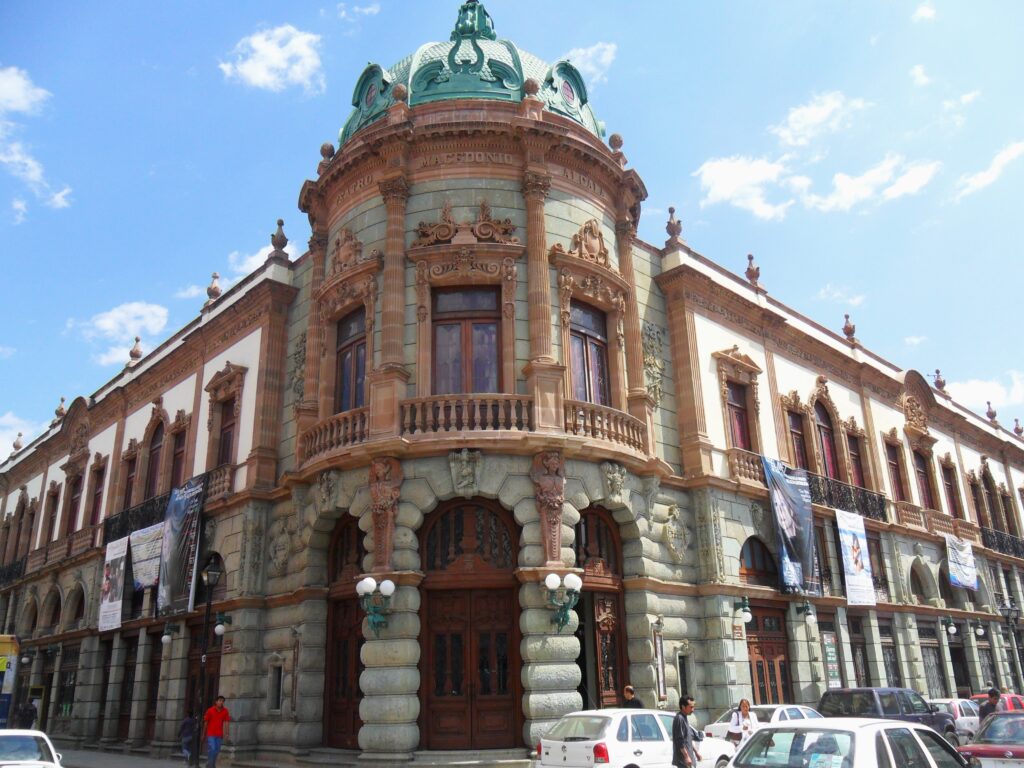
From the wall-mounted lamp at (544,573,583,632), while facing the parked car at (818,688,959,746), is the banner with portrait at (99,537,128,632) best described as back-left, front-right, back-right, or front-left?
back-left

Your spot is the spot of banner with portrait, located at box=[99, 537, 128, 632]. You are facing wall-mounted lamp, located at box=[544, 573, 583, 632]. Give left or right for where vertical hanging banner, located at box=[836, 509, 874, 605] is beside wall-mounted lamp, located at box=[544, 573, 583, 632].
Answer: left

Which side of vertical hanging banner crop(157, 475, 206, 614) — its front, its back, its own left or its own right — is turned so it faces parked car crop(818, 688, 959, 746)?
left

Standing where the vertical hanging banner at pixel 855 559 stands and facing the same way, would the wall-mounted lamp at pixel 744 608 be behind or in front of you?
in front

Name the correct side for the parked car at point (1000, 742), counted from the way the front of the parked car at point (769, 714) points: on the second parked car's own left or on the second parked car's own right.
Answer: on the second parked car's own right

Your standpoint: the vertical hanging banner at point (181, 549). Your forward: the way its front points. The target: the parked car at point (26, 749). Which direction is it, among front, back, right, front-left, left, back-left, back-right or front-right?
front-left

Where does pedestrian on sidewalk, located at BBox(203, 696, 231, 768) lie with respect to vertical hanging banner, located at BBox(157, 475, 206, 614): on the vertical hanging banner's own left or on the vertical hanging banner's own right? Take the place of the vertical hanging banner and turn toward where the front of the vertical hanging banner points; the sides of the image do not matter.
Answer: on the vertical hanging banner's own left

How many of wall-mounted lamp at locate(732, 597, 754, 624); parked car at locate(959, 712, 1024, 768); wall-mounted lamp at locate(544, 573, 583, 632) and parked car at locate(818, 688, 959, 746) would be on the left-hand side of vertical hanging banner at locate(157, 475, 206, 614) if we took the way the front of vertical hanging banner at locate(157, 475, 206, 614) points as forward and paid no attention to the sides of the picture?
4

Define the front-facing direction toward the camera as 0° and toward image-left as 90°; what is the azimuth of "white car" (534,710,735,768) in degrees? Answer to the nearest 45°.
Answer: approximately 225°

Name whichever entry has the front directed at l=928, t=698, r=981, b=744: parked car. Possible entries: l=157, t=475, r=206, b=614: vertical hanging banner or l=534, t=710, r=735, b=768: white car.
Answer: the white car

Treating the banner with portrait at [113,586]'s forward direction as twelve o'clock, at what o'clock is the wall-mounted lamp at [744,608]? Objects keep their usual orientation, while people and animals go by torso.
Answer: The wall-mounted lamp is roughly at 9 o'clock from the banner with portrait.
